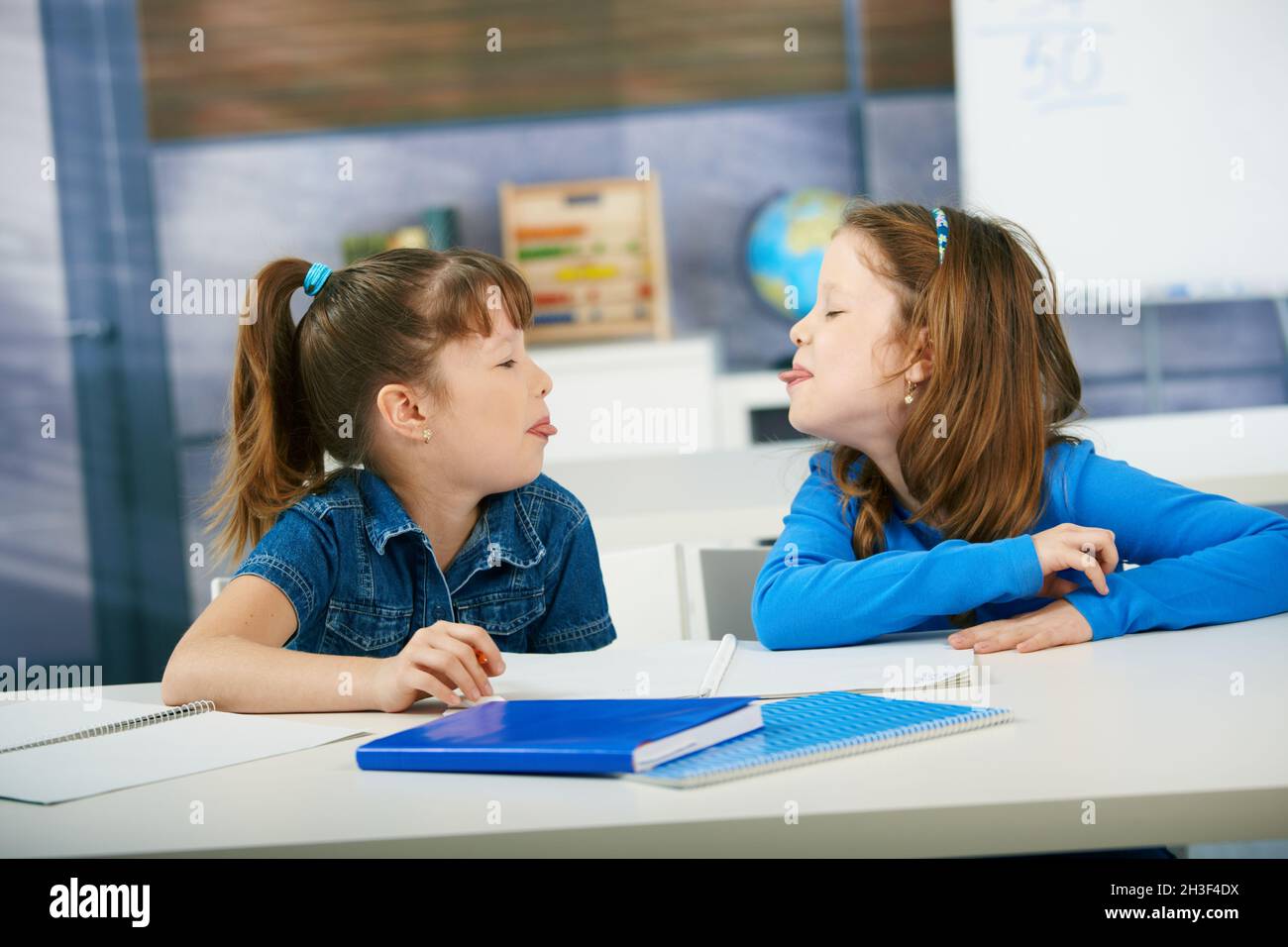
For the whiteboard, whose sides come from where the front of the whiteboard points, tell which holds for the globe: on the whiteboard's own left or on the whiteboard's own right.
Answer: on the whiteboard's own right

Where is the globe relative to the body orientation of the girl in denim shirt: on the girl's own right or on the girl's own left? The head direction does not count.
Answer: on the girl's own left

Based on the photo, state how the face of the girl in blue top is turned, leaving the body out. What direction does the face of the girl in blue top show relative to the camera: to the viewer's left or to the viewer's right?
to the viewer's left

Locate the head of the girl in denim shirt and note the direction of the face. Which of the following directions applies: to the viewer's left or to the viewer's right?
to the viewer's right

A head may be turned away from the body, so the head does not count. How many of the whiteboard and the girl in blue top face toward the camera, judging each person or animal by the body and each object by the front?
2

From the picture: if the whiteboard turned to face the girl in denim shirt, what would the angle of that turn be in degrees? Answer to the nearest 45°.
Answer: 0° — it already faces them

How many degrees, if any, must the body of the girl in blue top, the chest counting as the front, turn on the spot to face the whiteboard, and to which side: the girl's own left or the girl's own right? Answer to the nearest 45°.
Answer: approximately 180°

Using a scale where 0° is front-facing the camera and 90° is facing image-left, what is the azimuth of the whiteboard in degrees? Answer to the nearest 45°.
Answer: approximately 0°
